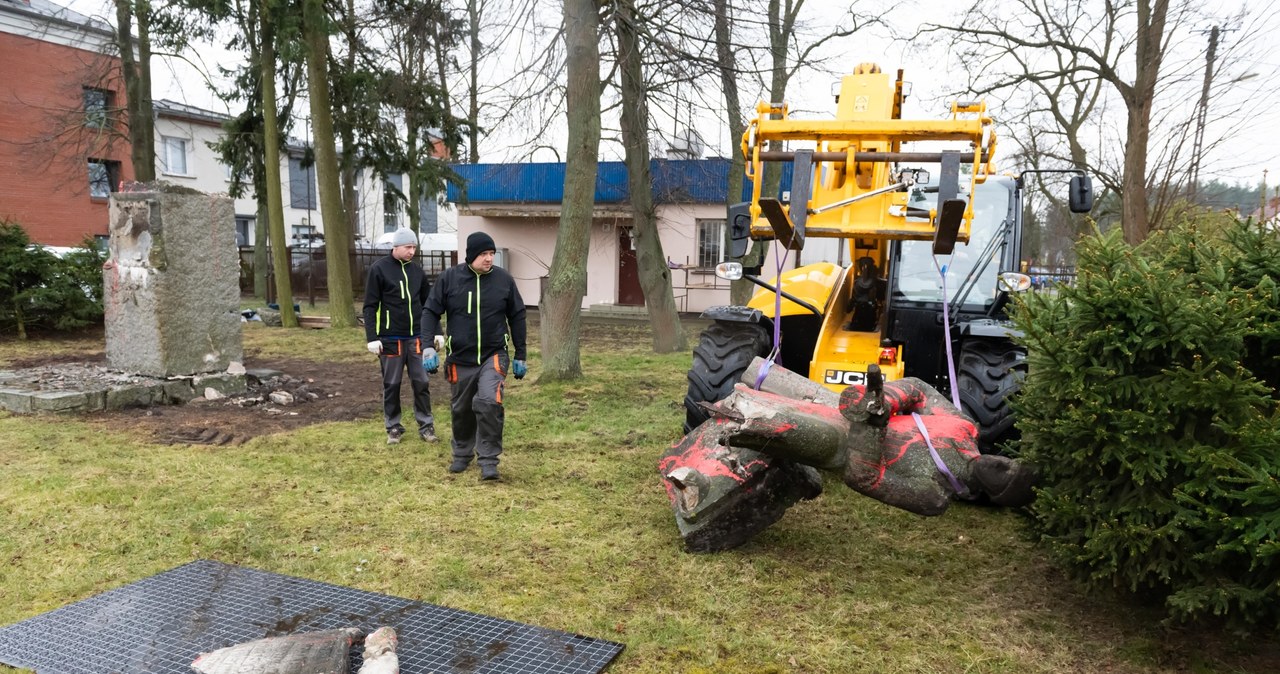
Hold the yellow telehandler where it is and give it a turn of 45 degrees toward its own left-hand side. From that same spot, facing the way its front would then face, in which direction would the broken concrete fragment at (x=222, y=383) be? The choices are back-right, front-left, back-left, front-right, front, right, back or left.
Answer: back-right

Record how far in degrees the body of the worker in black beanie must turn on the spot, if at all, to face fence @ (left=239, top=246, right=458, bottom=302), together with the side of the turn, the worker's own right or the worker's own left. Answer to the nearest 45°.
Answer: approximately 180°

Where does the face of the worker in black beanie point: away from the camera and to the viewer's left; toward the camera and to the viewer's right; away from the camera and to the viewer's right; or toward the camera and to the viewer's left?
toward the camera and to the viewer's right

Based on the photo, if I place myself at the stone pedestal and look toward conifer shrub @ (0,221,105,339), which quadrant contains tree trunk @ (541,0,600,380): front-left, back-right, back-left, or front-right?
back-right

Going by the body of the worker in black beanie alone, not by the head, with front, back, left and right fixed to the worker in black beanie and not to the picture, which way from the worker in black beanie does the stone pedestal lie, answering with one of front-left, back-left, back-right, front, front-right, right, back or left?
back-right

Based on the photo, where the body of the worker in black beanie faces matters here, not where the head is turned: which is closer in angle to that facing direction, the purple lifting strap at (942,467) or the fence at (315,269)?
the purple lifting strap

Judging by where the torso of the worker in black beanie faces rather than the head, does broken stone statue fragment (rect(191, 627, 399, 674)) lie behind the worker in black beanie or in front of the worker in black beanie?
in front

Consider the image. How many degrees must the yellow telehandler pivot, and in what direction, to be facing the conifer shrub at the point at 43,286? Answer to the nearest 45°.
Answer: approximately 90° to its right

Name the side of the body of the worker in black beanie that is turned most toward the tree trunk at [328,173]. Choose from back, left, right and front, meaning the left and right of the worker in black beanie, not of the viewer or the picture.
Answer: back

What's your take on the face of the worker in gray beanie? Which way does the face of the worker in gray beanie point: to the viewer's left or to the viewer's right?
to the viewer's right

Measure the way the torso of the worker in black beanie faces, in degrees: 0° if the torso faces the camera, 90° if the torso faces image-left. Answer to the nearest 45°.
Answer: approximately 0°

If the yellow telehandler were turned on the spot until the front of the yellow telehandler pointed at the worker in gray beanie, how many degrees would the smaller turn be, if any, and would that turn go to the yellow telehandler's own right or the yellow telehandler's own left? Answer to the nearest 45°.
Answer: approximately 90° to the yellow telehandler's own right

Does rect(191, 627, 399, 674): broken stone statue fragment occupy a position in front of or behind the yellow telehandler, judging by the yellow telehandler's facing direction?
in front

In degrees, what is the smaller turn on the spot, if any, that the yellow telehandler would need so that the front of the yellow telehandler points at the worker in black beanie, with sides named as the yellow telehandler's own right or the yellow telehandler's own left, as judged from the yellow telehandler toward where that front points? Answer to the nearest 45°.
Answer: approximately 90° to the yellow telehandler's own right

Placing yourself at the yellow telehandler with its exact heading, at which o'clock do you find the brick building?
The brick building is roughly at 4 o'clock from the yellow telehandler.
